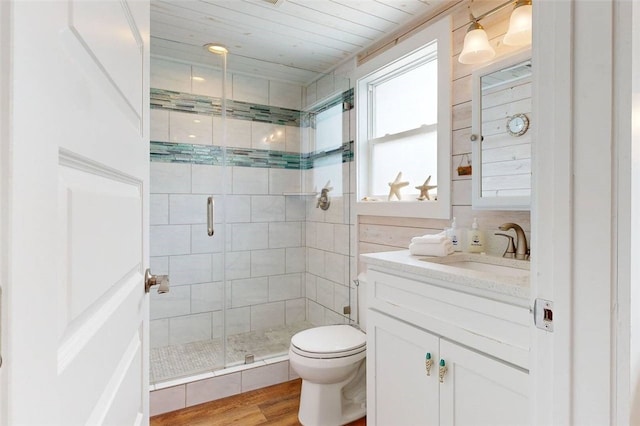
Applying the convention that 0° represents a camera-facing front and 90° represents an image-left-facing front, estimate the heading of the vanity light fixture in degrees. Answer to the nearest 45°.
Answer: approximately 45°

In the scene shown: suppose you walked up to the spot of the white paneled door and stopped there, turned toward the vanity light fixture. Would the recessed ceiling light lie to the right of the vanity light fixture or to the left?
left

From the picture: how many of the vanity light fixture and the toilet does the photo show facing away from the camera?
0

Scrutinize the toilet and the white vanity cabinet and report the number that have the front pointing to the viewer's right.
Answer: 0

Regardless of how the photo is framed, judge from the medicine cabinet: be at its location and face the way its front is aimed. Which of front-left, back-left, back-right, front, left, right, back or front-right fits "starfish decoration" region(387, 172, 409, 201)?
right

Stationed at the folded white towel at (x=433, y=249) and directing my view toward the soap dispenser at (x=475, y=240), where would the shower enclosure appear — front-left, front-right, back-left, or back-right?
back-left

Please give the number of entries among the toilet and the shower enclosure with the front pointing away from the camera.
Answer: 0
